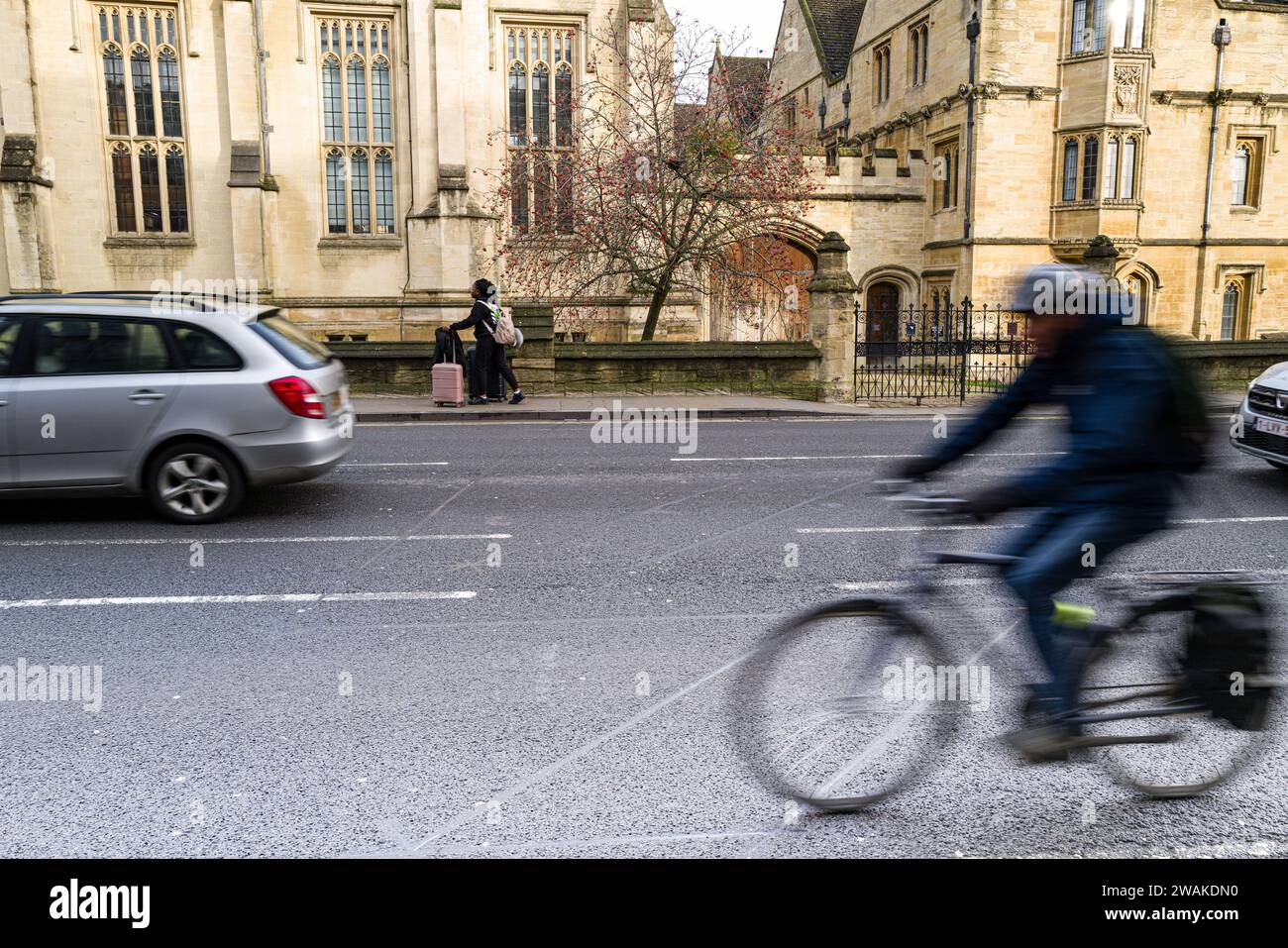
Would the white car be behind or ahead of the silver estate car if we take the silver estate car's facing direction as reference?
behind

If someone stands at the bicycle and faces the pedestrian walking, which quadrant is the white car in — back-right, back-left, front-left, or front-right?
front-right

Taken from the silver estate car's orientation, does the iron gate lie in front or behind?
behind

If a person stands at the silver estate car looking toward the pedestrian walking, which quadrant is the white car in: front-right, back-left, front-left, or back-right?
front-right

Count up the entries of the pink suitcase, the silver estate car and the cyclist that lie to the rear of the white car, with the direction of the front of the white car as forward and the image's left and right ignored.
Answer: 0

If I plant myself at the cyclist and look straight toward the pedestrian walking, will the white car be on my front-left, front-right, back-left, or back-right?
front-right

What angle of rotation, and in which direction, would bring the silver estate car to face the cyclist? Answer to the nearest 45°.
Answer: approximately 135° to its left

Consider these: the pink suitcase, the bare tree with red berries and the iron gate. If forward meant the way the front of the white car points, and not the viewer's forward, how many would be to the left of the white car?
0

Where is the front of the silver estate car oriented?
to the viewer's left

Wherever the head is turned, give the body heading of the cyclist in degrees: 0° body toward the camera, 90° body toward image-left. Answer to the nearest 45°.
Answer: approximately 90°

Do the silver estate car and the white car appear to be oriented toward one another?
no

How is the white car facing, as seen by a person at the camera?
facing the viewer and to the left of the viewer

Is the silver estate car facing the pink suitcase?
no

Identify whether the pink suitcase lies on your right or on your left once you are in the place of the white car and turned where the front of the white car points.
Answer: on your right

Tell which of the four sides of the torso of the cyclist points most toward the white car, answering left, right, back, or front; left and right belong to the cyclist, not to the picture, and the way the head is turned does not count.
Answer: right

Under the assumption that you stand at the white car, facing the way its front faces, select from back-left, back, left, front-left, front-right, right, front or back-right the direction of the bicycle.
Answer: front-left

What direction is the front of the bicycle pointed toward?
to the viewer's left
